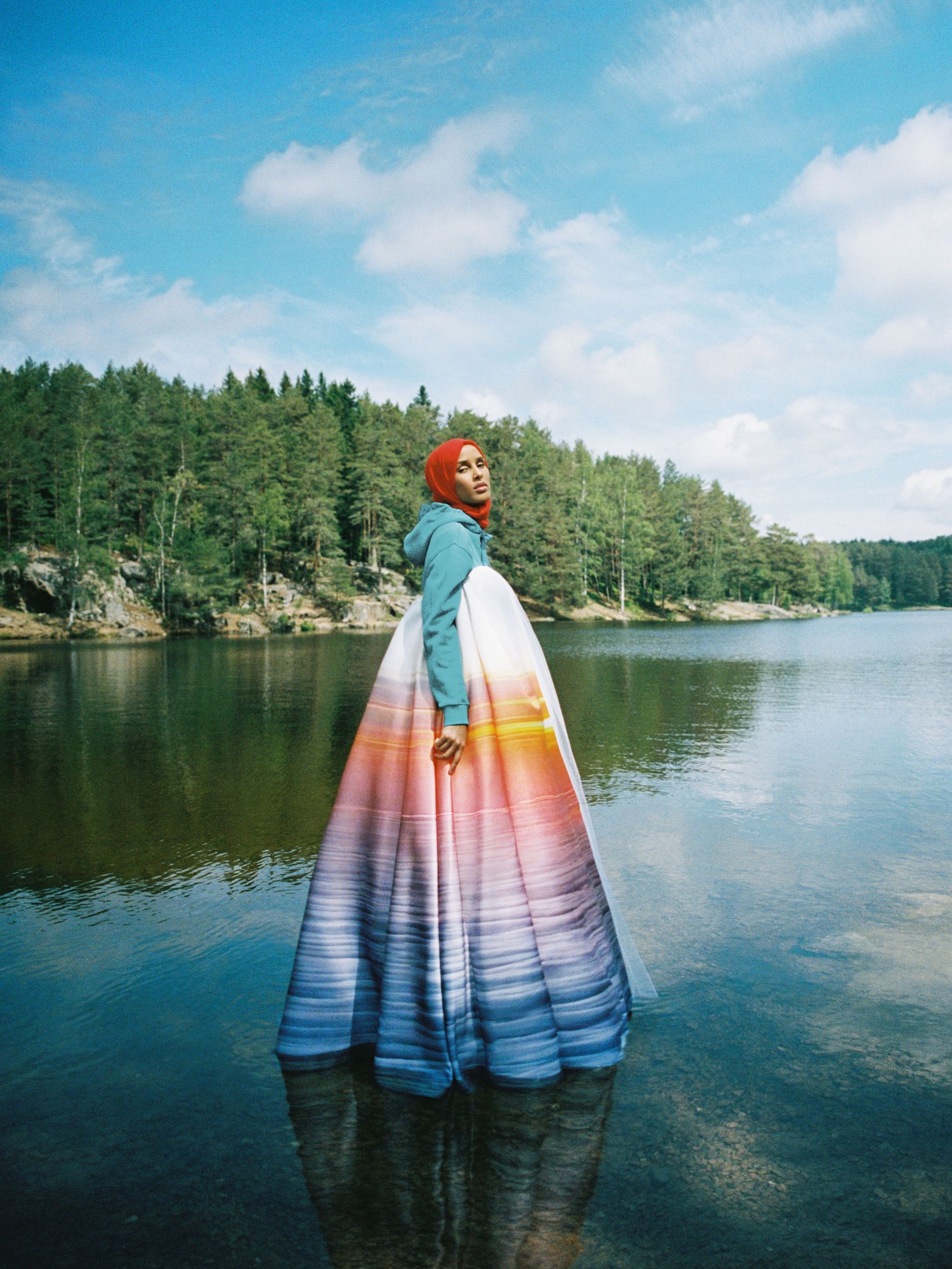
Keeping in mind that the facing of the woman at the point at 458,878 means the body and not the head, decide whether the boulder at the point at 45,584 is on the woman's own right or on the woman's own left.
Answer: on the woman's own left

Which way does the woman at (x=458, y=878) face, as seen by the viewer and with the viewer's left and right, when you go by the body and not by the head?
facing to the right of the viewer

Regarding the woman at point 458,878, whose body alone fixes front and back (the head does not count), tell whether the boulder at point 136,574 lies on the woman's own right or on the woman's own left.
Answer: on the woman's own left
